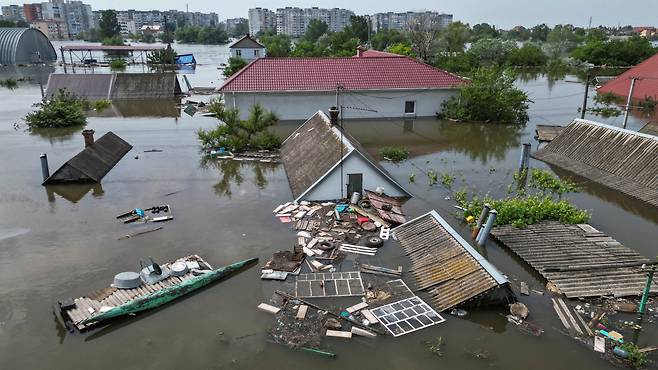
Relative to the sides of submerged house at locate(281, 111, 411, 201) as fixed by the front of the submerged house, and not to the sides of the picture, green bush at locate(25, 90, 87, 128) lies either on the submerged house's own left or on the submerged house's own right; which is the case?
on the submerged house's own right

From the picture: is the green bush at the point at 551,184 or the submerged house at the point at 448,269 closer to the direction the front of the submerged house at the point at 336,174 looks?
the submerged house

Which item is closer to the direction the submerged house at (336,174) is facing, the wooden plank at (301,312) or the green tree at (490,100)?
the wooden plank

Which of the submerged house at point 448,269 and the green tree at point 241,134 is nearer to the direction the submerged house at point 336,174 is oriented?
the submerged house

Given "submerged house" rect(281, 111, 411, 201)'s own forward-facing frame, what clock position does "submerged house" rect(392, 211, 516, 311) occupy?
"submerged house" rect(392, 211, 516, 311) is roughly at 11 o'clock from "submerged house" rect(281, 111, 411, 201).

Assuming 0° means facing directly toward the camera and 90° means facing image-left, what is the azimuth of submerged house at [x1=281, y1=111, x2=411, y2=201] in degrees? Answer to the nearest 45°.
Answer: approximately 0°

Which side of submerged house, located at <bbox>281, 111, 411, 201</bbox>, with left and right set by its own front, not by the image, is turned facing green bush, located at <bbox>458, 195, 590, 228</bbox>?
left

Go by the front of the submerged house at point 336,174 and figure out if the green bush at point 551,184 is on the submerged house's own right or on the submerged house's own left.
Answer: on the submerged house's own left

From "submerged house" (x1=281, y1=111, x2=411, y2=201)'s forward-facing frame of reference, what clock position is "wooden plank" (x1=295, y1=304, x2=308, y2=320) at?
The wooden plank is roughly at 12 o'clock from the submerged house.

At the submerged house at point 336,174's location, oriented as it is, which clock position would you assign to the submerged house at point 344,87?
the submerged house at point 344,87 is roughly at 6 o'clock from the submerged house at point 336,174.

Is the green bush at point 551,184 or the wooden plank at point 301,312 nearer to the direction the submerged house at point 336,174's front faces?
the wooden plank
